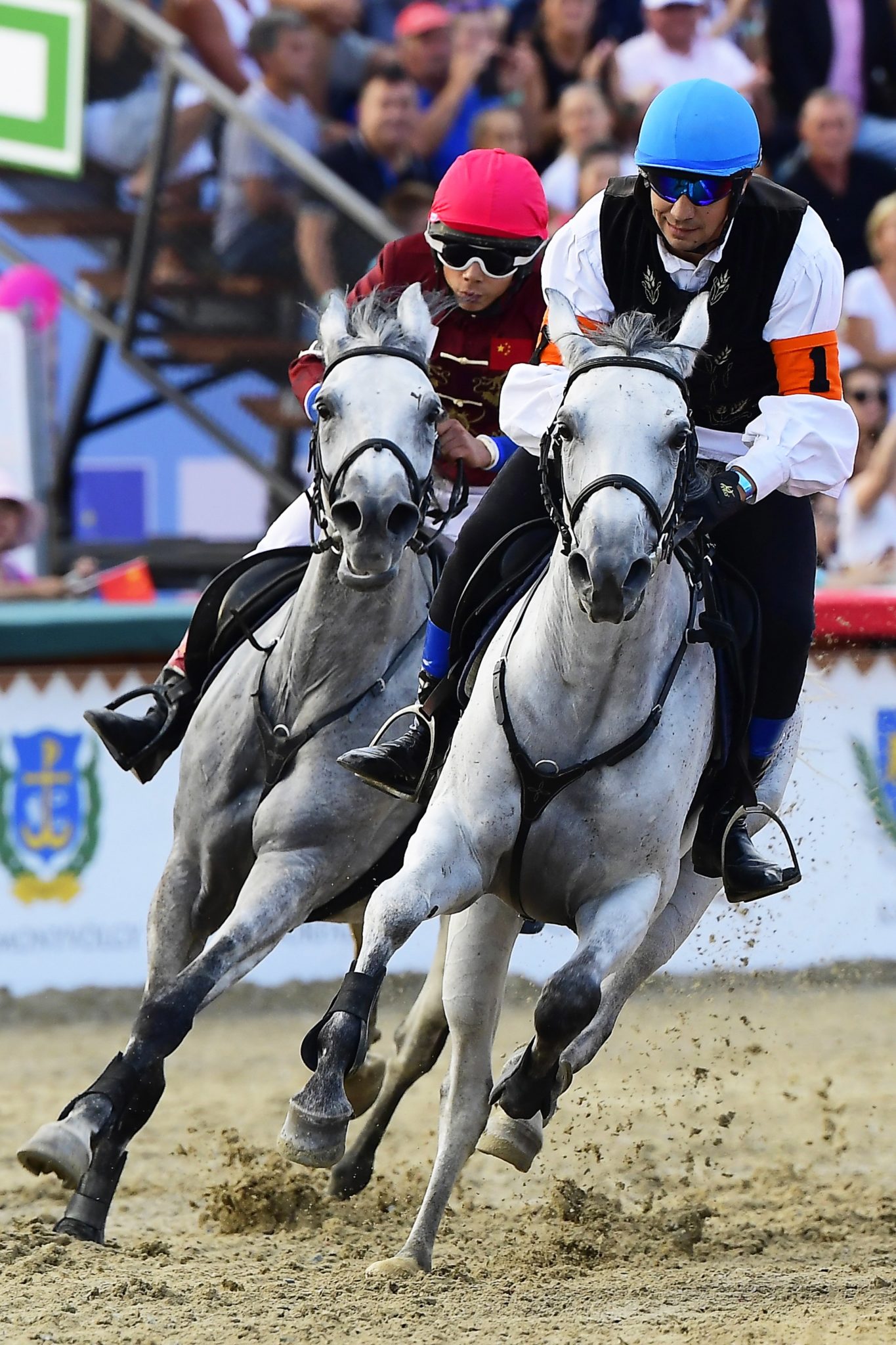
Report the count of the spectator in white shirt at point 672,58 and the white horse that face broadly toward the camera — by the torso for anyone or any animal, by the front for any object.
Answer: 2

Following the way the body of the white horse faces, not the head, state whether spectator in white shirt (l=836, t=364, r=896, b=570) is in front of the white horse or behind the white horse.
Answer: behind

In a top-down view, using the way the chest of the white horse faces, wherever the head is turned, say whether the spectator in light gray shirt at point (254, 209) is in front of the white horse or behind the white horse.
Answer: behind

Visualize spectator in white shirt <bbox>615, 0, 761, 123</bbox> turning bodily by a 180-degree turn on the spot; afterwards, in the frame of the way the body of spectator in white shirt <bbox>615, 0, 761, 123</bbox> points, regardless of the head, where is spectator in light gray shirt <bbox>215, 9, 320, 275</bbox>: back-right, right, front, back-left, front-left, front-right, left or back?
back-left

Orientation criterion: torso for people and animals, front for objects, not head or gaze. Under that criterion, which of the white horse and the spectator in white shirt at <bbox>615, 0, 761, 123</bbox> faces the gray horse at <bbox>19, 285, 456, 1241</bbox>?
the spectator in white shirt

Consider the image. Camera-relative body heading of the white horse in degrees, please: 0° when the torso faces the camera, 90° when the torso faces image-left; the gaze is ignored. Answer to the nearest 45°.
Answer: approximately 0°

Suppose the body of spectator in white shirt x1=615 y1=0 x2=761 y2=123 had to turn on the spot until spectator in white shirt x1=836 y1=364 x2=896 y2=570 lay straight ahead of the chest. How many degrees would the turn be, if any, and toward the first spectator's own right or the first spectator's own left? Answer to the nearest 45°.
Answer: approximately 45° to the first spectator's own left

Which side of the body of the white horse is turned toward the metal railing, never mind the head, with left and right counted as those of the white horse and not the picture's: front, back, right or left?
back
